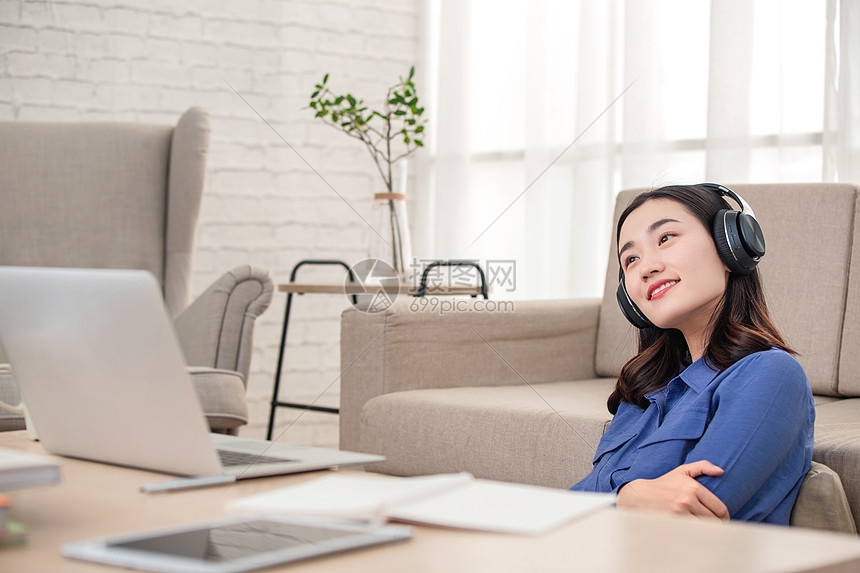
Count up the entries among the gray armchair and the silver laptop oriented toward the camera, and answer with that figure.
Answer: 1

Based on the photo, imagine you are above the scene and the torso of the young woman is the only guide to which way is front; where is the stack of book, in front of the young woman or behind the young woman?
in front

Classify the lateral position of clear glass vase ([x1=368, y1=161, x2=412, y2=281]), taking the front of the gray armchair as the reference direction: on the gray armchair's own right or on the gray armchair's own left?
on the gray armchair's own left

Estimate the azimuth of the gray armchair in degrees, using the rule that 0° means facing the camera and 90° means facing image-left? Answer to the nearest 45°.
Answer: approximately 0°

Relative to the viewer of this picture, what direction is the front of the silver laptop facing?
facing away from the viewer and to the right of the viewer

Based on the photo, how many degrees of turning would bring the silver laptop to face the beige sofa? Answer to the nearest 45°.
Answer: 0° — it already faces it
